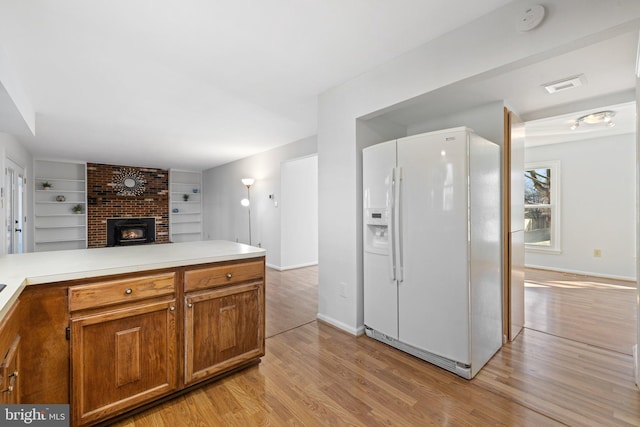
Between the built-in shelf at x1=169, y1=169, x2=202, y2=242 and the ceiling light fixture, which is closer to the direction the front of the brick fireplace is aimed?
the ceiling light fixture

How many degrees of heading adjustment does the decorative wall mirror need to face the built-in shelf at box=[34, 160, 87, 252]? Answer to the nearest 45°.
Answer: approximately 90° to its right

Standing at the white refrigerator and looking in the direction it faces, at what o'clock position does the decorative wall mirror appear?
The decorative wall mirror is roughly at 2 o'clock from the white refrigerator.

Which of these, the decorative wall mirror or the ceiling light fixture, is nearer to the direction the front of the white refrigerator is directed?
the decorative wall mirror

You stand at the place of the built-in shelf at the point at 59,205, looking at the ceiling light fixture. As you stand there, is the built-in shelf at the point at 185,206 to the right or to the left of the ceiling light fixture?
left

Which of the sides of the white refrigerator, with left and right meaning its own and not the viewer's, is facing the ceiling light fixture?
back

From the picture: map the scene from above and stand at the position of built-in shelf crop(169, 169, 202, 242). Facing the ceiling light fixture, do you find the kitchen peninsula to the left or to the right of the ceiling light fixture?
right

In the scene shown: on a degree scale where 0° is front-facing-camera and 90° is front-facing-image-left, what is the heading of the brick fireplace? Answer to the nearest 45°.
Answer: approximately 0°
